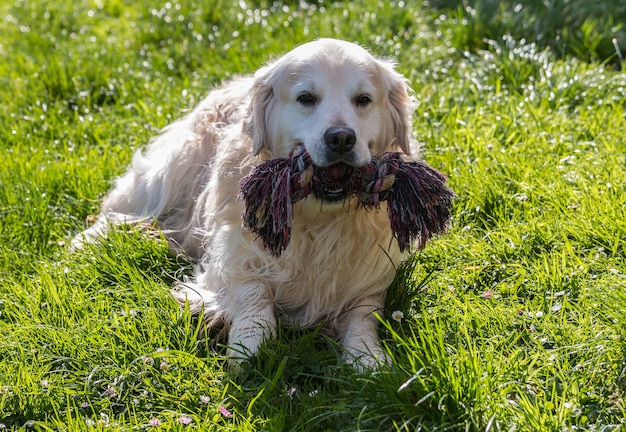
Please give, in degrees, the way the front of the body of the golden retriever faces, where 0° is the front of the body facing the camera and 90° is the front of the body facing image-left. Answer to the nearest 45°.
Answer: approximately 315°

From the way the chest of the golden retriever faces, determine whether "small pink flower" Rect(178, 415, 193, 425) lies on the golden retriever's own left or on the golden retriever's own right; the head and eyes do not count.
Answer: on the golden retriever's own right

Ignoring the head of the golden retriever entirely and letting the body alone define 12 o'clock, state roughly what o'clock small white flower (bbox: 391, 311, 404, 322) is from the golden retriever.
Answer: The small white flower is roughly at 12 o'clock from the golden retriever.
